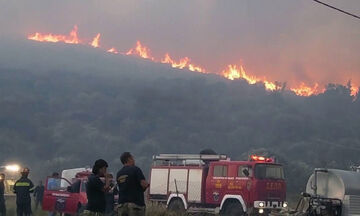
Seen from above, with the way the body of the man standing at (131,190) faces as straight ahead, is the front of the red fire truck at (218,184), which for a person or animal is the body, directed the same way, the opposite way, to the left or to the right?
to the right

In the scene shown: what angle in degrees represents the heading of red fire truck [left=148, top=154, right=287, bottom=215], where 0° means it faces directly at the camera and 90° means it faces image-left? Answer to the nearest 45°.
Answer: approximately 315°

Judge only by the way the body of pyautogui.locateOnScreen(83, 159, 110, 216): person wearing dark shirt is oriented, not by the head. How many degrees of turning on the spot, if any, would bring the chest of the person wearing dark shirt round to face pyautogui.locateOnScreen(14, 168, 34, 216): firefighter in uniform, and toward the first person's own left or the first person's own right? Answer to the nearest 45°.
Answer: approximately 90° to the first person's own left

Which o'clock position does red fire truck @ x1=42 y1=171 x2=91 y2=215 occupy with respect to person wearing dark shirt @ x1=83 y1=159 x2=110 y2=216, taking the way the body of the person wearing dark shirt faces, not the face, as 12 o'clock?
The red fire truck is roughly at 9 o'clock from the person wearing dark shirt.

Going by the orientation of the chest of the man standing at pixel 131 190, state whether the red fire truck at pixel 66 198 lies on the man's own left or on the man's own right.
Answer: on the man's own left

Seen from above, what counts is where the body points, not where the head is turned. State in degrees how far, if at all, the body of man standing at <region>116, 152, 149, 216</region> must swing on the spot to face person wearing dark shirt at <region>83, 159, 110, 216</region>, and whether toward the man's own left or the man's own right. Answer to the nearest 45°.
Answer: approximately 135° to the man's own left

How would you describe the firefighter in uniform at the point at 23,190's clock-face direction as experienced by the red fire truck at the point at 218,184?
The firefighter in uniform is roughly at 3 o'clock from the red fire truck.

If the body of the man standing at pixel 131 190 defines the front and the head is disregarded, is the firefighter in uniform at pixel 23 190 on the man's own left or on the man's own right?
on the man's own left

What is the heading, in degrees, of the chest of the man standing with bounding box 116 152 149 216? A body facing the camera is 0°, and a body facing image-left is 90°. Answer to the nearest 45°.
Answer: approximately 225°
